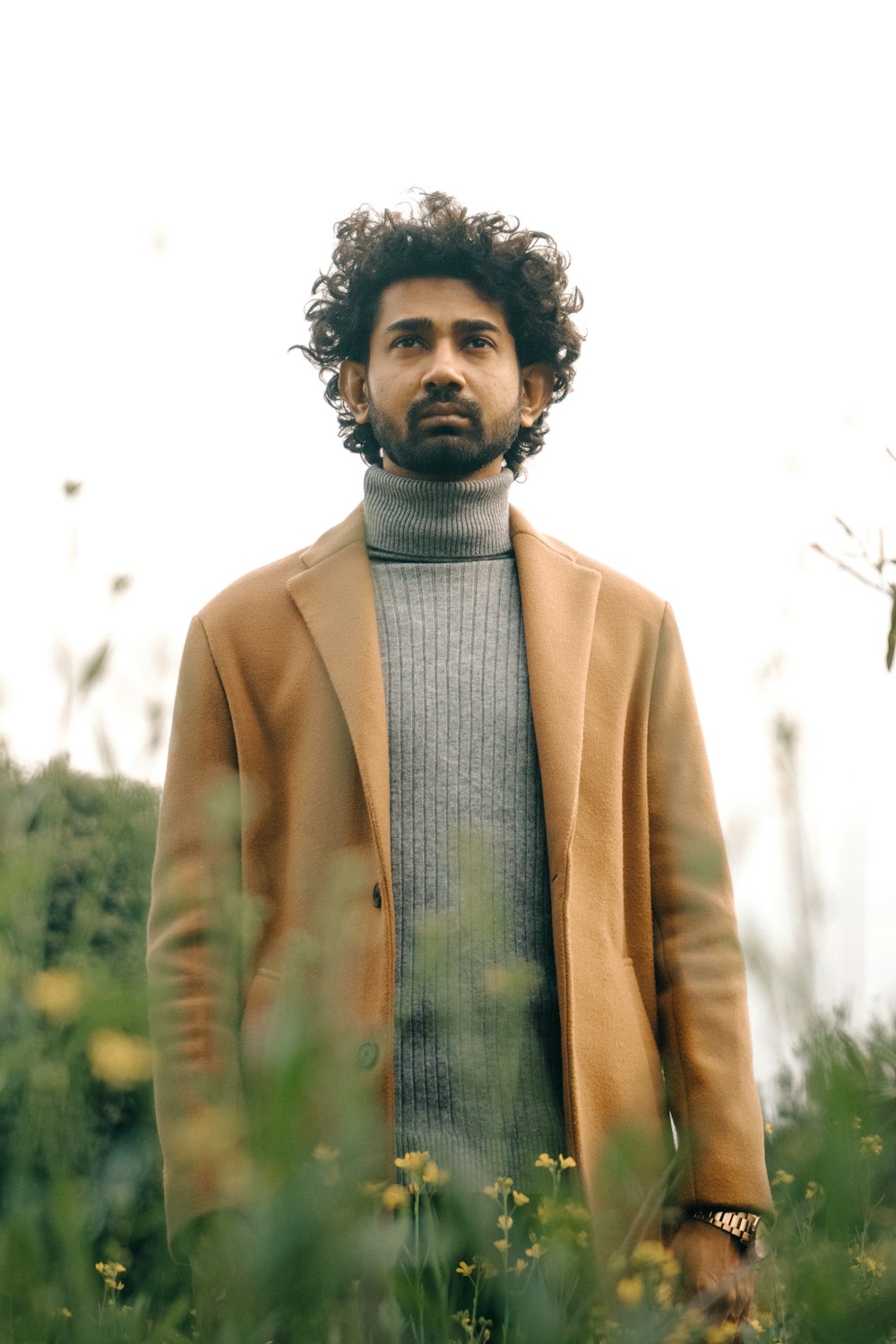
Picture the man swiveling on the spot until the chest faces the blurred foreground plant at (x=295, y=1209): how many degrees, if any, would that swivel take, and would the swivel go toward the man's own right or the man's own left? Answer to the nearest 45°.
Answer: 0° — they already face it

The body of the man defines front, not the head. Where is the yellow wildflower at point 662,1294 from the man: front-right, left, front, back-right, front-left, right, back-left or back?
front

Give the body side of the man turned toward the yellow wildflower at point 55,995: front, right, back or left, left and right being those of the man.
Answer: front

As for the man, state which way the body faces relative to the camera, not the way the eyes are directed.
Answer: toward the camera

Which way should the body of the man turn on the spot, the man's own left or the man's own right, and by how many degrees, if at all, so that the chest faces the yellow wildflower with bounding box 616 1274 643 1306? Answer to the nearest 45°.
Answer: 0° — they already face it

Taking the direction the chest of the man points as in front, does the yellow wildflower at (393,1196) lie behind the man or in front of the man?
in front

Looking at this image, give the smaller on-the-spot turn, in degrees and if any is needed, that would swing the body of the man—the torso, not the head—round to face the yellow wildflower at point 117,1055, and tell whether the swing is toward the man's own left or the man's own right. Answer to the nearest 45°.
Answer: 0° — they already face it
